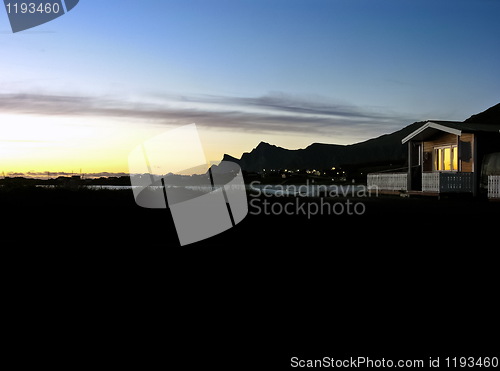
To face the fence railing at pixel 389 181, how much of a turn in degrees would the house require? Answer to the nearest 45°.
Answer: approximately 90° to its right

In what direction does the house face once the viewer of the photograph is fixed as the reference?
facing the viewer and to the left of the viewer

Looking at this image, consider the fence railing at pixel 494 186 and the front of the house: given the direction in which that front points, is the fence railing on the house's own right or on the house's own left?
on the house's own left
